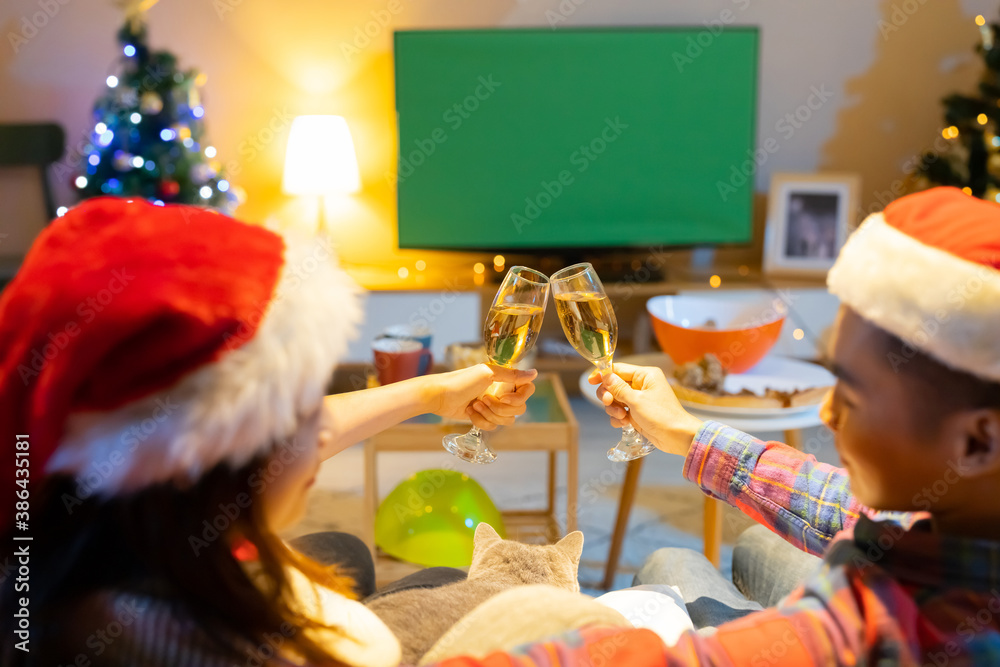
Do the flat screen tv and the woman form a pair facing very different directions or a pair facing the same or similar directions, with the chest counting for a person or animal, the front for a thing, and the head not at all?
very different directions

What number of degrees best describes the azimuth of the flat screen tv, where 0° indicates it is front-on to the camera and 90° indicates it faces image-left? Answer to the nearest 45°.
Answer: approximately 0°

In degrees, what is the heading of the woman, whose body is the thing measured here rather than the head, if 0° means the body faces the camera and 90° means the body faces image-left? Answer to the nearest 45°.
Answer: approximately 225°

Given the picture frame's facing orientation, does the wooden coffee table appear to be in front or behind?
in front

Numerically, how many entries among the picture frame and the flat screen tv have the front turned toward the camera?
2

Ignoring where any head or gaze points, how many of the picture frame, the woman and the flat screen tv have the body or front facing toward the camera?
2

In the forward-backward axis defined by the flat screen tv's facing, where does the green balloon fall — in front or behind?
in front

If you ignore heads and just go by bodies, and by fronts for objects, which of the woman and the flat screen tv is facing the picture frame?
the woman

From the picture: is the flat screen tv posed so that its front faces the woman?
yes

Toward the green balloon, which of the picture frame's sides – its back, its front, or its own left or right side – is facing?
front

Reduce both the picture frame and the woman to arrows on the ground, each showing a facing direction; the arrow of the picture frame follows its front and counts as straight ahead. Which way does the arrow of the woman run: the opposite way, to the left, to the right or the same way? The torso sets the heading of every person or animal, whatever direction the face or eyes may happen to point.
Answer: the opposite way

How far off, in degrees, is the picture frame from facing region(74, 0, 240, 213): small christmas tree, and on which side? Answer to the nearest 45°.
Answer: approximately 45° to its right

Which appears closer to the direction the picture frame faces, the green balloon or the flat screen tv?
the green balloon

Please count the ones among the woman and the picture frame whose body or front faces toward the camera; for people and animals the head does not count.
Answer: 1
